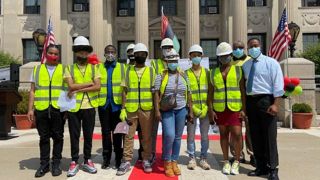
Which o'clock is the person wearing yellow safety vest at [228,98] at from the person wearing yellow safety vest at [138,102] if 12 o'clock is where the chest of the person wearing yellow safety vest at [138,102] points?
the person wearing yellow safety vest at [228,98] is roughly at 9 o'clock from the person wearing yellow safety vest at [138,102].

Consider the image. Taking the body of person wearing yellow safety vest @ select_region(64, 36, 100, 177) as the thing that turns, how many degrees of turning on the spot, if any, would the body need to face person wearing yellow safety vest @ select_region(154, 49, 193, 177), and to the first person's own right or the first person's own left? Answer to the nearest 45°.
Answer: approximately 90° to the first person's own left

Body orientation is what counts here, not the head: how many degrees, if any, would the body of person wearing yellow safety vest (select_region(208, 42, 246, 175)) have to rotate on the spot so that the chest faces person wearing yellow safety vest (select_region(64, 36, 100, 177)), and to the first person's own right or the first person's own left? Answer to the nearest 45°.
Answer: approximately 90° to the first person's own right

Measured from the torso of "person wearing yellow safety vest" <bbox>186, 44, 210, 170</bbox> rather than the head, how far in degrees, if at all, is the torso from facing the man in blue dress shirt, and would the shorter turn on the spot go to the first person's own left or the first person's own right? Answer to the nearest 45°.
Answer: approximately 45° to the first person's own left

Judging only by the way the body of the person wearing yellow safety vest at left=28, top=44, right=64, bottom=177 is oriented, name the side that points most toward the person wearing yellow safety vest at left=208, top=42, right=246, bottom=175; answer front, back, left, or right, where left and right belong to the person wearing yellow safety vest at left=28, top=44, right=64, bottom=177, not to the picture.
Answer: left

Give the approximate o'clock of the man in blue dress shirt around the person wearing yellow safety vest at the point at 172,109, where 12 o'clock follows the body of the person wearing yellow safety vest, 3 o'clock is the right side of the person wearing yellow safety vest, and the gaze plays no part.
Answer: The man in blue dress shirt is roughly at 9 o'clock from the person wearing yellow safety vest.
